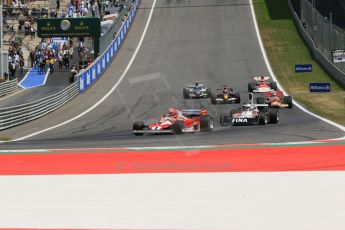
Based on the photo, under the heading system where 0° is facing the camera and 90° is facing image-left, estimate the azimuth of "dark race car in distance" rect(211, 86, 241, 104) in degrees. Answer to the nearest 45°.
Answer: approximately 0°

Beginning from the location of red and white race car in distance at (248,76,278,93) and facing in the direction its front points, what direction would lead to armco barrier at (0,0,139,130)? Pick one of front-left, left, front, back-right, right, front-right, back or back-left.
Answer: right

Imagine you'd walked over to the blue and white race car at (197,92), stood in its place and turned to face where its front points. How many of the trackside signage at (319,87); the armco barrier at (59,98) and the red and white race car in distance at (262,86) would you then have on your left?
2

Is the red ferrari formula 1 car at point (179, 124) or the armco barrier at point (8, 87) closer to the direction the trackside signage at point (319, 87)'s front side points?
the red ferrari formula 1 car

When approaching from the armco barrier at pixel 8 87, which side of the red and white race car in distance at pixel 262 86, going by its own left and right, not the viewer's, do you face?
right

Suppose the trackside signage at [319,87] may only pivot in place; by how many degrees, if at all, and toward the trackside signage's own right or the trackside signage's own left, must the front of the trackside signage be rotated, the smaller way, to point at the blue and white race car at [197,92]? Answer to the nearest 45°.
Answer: approximately 90° to the trackside signage's own right

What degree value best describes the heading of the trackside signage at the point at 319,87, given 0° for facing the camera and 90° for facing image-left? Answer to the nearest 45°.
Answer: approximately 0°

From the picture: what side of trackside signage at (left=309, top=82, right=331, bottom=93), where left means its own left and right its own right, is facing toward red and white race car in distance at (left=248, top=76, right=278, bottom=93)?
right

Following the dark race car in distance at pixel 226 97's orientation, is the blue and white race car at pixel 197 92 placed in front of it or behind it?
behind
